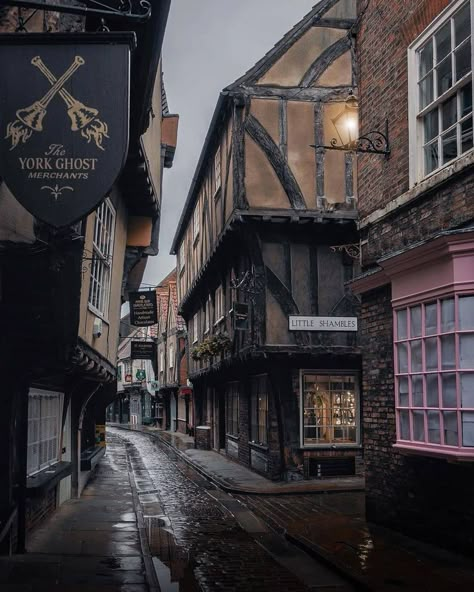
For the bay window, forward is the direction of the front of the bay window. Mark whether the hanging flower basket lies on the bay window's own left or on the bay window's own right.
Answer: on the bay window's own right

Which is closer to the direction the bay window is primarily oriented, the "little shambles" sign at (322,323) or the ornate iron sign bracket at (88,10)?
the ornate iron sign bracket
